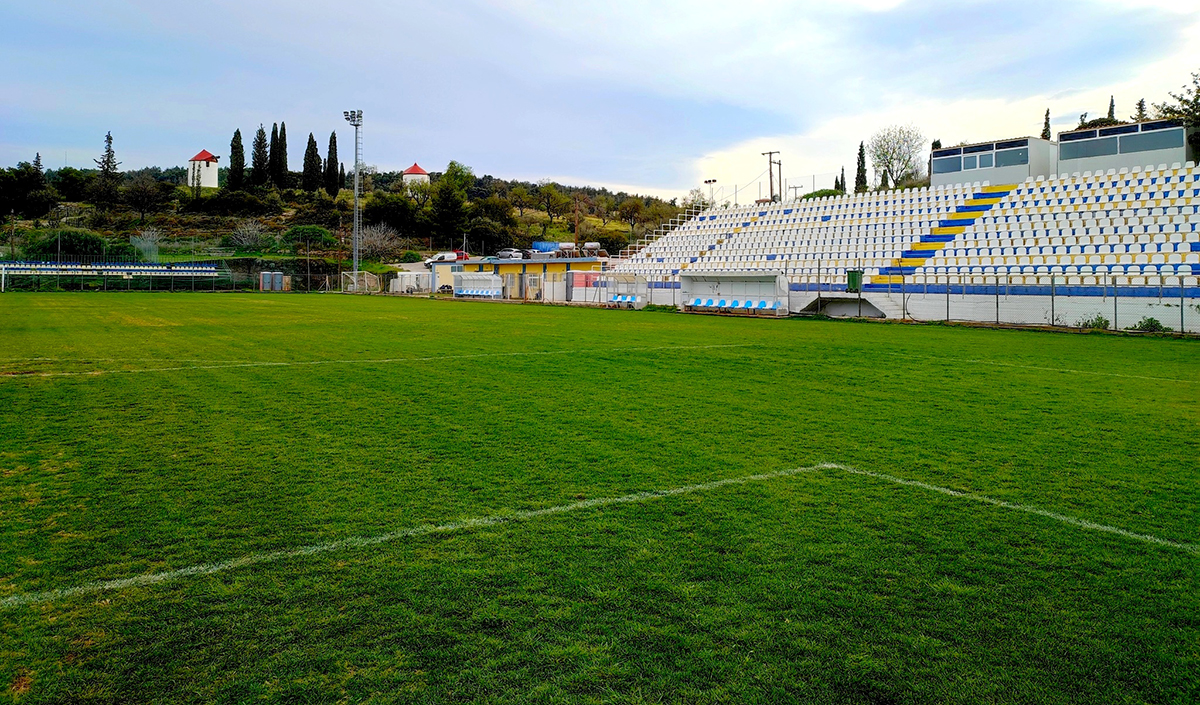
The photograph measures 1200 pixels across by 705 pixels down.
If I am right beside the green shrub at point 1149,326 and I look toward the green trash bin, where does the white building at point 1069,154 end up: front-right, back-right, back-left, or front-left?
front-right

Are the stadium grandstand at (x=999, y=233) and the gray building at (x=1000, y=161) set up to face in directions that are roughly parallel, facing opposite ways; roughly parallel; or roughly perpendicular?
roughly parallel

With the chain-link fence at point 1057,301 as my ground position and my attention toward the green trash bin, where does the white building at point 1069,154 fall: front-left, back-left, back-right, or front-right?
front-right

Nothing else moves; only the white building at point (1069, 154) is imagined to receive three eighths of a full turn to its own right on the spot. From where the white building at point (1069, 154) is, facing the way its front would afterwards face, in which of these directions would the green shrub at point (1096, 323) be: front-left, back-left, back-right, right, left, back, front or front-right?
back

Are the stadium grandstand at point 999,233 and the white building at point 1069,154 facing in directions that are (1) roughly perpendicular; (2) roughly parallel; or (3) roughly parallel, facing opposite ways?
roughly parallel

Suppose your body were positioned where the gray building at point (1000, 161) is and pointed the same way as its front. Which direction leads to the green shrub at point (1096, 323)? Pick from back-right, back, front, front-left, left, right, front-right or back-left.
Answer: front-left

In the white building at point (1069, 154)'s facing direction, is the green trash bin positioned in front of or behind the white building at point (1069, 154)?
in front

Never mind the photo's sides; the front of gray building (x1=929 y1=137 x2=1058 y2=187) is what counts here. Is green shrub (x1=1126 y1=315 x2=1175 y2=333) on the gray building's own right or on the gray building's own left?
on the gray building's own left

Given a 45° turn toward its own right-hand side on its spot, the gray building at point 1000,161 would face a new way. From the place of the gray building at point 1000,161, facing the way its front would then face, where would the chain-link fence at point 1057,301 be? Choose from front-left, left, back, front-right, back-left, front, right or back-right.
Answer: left

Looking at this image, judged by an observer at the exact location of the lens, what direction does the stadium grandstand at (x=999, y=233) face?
facing the viewer and to the left of the viewer

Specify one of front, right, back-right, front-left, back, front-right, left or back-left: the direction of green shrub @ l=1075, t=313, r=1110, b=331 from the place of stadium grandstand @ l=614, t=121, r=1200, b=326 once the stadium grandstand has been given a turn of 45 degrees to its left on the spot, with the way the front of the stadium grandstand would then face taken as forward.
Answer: front

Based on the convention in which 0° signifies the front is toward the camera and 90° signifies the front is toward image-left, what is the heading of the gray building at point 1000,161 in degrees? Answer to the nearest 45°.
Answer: approximately 45°

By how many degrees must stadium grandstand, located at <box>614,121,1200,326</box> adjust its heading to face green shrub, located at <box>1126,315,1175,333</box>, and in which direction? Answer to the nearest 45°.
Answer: approximately 45° to its left

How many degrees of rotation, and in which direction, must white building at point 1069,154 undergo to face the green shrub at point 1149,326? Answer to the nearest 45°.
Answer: approximately 45° to its left
